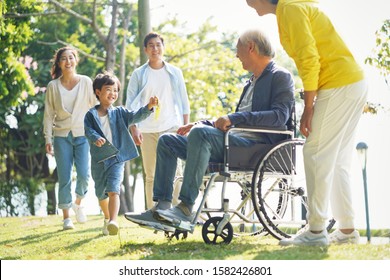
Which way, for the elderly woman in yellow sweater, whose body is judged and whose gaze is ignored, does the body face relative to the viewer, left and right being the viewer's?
facing to the left of the viewer

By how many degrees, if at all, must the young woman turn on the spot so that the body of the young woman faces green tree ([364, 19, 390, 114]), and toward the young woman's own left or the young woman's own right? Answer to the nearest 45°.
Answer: approximately 90° to the young woman's own left

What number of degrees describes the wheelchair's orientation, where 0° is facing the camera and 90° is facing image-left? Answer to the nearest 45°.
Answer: approximately 90°

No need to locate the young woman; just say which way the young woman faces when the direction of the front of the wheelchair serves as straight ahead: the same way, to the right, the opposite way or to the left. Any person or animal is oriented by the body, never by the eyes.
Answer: to the left

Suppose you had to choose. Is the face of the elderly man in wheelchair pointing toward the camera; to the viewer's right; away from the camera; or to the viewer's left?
to the viewer's left

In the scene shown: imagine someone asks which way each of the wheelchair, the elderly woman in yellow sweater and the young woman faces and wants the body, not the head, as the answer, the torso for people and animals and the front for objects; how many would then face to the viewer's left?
2
